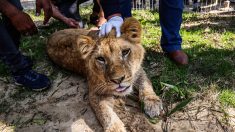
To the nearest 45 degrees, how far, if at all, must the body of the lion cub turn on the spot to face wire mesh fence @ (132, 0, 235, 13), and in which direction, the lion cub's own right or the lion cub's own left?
approximately 90° to the lion cub's own left
